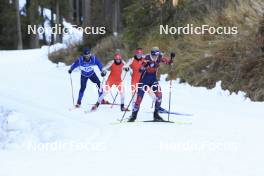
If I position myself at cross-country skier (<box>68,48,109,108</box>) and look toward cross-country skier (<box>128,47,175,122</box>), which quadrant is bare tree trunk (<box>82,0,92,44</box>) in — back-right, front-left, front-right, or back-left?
back-left

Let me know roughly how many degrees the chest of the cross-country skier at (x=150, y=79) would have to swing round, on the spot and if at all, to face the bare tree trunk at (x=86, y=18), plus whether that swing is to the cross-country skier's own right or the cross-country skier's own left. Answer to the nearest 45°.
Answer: approximately 180°

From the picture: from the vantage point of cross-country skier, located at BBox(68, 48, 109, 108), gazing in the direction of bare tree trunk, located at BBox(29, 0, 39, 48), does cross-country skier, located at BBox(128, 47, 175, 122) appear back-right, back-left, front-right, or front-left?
back-right

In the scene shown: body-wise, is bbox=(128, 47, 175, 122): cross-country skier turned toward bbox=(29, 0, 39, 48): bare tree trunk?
no

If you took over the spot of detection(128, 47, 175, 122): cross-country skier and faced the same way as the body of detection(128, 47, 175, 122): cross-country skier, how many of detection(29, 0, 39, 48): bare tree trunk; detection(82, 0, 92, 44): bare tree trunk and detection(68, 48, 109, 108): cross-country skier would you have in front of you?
0

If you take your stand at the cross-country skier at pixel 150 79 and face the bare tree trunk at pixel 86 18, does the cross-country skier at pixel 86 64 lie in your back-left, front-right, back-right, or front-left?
front-left

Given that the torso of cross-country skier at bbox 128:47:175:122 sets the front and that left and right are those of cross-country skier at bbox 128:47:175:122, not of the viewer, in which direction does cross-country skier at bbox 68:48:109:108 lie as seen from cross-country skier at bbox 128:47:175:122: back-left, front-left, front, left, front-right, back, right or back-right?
back-right
